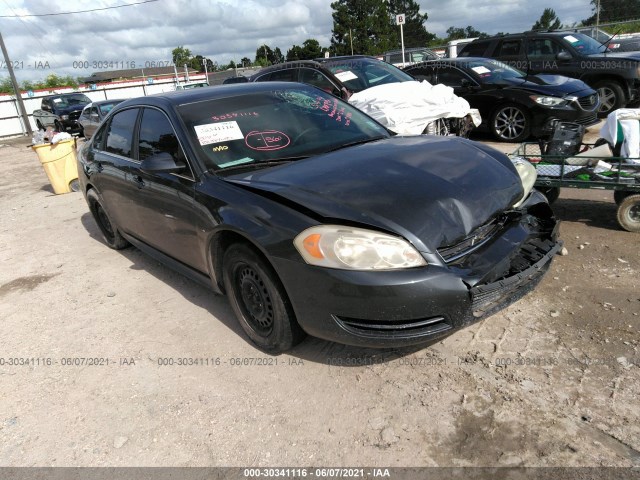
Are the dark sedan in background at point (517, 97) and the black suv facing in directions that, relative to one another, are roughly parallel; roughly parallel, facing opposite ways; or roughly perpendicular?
roughly parallel

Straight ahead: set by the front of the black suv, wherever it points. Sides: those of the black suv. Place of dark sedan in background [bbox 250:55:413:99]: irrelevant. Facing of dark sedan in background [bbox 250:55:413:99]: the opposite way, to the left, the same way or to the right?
the same way

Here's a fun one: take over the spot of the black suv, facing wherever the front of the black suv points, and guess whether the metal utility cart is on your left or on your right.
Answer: on your right

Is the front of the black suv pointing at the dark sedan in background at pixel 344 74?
no

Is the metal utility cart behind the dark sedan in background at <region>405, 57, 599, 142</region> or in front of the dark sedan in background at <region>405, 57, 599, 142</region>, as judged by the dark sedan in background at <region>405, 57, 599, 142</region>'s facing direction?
in front

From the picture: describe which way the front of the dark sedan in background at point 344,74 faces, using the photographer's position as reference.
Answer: facing the viewer and to the right of the viewer

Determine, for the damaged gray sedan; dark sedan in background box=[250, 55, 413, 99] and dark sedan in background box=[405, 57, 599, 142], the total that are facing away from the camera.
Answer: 0

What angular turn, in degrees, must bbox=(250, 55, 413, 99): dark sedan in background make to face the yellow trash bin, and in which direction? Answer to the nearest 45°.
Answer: approximately 135° to its right

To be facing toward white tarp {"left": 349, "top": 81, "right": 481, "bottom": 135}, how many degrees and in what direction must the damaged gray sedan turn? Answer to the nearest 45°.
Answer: approximately 135° to its left

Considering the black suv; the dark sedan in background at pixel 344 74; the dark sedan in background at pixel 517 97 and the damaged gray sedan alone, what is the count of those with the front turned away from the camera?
0

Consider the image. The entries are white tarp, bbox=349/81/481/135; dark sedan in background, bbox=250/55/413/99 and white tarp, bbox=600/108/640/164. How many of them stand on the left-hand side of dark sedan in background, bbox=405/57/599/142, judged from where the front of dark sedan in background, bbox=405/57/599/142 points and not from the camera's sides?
0

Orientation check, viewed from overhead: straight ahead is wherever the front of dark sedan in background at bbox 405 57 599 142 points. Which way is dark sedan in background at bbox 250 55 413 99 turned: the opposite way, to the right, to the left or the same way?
the same way

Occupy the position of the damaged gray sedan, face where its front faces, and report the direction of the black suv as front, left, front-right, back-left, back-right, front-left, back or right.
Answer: left

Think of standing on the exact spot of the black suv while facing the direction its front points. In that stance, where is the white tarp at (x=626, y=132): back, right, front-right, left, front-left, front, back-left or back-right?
front-right

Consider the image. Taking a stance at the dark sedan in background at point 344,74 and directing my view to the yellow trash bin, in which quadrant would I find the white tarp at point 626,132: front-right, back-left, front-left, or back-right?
front-left

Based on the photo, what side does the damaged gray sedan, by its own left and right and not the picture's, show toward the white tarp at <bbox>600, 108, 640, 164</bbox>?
left

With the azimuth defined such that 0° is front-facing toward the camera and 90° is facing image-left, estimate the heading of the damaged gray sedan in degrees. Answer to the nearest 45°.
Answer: approximately 315°

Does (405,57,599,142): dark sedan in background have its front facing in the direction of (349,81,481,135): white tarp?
no

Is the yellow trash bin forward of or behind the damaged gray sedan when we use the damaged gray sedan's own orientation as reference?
behind

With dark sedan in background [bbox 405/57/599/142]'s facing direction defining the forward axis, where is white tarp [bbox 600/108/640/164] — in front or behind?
in front
